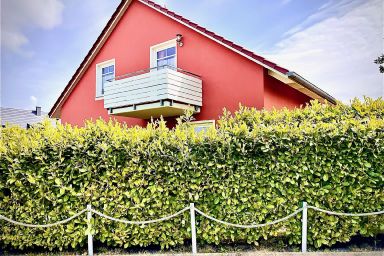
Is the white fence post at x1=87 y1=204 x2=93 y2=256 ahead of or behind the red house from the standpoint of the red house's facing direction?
ahead

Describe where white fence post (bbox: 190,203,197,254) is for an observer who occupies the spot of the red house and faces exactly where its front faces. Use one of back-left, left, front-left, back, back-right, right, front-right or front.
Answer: front-left

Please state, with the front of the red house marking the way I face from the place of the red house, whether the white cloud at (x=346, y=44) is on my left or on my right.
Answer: on my left

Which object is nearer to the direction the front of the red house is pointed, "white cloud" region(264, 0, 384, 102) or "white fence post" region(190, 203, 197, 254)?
the white fence post

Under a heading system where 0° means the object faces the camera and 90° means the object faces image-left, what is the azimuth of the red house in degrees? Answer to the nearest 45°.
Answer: approximately 45°
